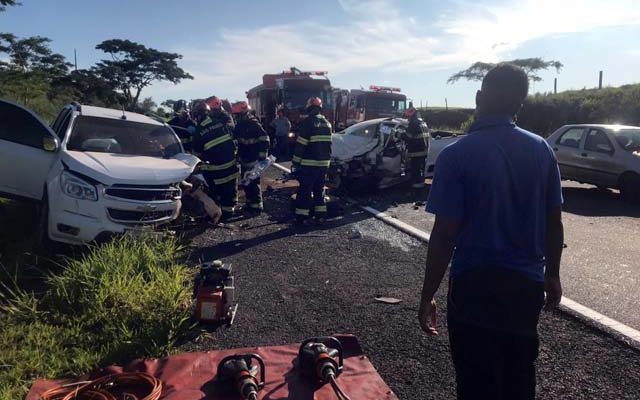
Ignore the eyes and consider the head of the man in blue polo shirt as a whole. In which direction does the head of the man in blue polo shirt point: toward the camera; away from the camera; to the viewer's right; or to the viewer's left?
away from the camera

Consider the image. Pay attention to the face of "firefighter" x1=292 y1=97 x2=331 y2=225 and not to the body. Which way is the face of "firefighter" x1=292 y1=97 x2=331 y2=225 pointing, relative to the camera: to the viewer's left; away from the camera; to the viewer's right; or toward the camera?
away from the camera

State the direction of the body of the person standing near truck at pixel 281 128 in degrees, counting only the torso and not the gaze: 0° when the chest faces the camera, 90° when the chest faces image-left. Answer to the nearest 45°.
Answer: approximately 0°

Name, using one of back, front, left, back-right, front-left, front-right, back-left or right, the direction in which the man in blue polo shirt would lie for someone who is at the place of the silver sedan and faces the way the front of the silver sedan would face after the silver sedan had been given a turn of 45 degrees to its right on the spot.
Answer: front

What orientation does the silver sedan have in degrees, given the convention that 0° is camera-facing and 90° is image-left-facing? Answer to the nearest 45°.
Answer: approximately 315°

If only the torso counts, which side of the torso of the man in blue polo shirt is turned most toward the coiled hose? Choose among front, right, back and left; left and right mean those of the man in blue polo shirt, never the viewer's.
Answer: left

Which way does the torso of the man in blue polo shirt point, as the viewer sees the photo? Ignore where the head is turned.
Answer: away from the camera

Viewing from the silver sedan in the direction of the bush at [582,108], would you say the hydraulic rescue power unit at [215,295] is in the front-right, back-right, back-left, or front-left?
back-left

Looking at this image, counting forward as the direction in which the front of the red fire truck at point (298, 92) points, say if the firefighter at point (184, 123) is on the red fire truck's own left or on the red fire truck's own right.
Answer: on the red fire truck's own right

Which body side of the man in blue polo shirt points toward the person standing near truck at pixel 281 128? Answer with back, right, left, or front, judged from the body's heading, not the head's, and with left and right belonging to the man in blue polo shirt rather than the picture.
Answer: front

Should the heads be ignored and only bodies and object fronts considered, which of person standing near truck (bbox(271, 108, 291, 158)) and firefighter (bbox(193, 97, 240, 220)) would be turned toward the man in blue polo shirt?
the person standing near truck

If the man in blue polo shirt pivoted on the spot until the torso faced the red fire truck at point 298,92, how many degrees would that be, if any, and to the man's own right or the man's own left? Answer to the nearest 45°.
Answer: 0° — they already face it
